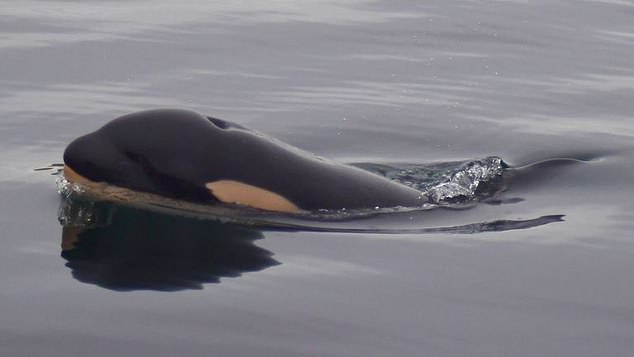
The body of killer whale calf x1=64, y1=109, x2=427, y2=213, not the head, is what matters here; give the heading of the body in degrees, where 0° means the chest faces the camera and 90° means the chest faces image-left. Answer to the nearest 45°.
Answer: approximately 90°
